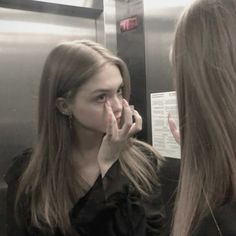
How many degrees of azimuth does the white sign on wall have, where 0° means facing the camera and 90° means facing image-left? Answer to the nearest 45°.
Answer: approximately 0°
